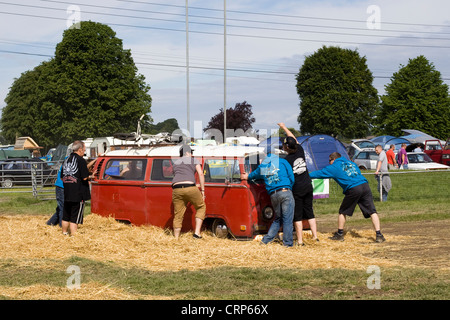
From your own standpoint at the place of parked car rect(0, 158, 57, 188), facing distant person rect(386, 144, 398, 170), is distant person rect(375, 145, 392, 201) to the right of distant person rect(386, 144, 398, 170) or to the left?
right

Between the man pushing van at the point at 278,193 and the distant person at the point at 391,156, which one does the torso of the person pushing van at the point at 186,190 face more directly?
the distant person

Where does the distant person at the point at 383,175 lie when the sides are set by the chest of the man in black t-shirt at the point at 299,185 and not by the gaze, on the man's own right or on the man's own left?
on the man's own right

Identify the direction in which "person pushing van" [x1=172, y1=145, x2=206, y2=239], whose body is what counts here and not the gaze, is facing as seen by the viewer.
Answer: away from the camera

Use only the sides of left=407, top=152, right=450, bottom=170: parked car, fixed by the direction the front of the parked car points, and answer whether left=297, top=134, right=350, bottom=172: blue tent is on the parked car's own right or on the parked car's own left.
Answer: on the parked car's own right

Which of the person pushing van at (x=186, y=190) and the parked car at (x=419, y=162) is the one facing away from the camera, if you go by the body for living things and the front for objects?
the person pushing van

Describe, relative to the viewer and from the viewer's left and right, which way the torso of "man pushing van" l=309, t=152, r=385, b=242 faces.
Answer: facing away from the viewer and to the left of the viewer

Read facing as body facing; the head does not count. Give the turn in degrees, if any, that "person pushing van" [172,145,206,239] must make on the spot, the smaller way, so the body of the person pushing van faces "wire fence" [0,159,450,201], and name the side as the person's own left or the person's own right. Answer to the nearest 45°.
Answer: approximately 45° to the person's own right
